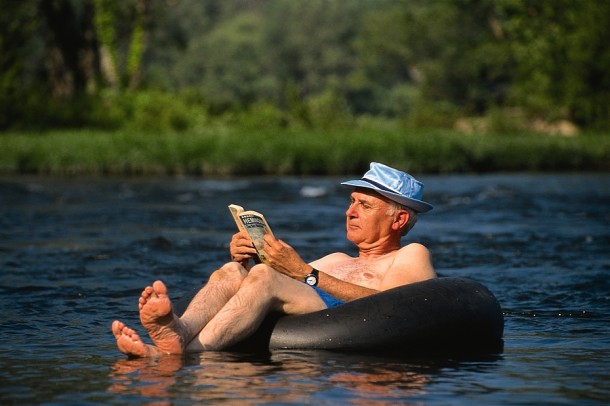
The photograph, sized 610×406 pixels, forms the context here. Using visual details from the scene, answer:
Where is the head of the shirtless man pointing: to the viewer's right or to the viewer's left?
to the viewer's left

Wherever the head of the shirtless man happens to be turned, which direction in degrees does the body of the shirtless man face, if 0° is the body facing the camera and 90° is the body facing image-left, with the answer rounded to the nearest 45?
approximately 45°
